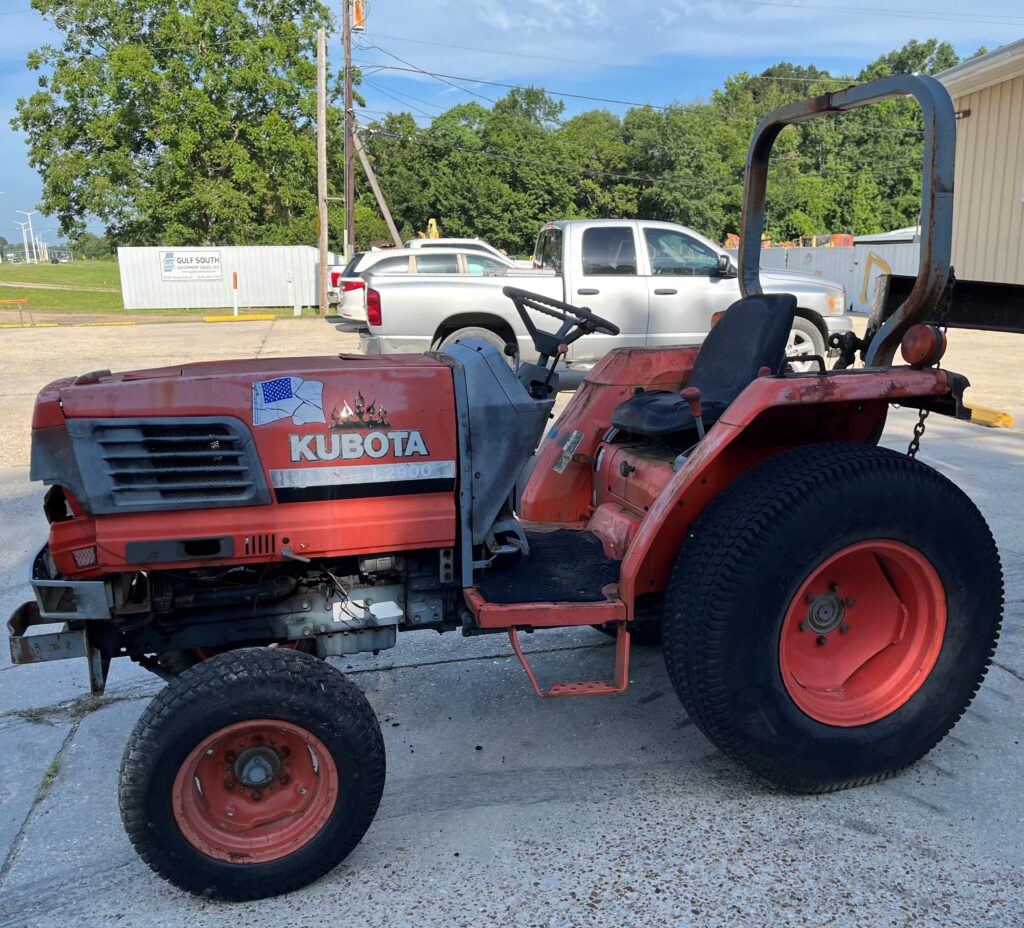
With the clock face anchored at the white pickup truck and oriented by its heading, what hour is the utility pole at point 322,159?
The utility pole is roughly at 8 o'clock from the white pickup truck.

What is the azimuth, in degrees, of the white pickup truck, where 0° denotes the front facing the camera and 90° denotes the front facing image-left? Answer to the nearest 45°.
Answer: approximately 270°

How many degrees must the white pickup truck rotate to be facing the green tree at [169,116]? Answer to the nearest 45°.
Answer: approximately 135° to its left

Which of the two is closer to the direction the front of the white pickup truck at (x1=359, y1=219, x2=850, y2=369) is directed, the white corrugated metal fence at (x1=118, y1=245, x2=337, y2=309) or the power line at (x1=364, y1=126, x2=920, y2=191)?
the power line

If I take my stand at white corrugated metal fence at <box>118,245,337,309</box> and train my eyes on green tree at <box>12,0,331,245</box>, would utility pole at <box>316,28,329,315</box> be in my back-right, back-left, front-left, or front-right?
back-right

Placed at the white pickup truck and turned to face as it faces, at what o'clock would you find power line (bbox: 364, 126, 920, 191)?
The power line is roughly at 9 o'clock from the white pickup truck.
